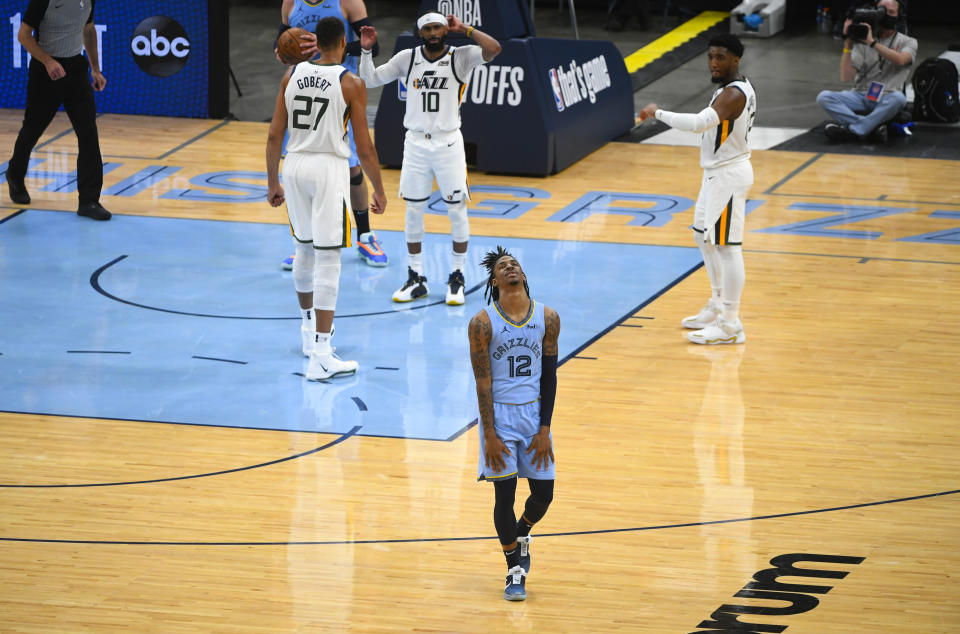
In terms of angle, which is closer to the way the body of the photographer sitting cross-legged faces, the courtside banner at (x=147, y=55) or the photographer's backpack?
the courtside banner

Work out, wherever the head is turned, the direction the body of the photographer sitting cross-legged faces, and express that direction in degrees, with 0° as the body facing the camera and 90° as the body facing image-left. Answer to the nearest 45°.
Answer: approximately 45°

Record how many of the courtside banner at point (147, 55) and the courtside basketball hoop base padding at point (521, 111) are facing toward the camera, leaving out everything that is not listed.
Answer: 2

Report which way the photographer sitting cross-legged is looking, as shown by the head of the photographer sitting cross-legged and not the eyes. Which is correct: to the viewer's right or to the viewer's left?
to the viewer's left

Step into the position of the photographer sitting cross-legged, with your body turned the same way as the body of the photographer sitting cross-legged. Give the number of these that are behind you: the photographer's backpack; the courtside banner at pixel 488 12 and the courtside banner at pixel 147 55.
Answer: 1

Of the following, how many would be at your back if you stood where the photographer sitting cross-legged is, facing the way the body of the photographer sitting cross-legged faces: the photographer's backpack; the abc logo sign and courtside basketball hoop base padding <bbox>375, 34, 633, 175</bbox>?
1

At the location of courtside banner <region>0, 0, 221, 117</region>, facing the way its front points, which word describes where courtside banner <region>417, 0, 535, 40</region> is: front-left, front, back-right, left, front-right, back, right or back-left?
front-left

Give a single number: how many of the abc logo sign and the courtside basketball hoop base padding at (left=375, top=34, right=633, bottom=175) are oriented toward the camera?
2

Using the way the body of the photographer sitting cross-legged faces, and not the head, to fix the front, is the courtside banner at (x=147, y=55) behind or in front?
in front
